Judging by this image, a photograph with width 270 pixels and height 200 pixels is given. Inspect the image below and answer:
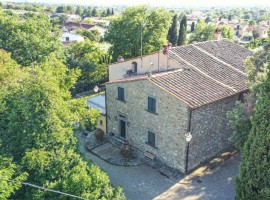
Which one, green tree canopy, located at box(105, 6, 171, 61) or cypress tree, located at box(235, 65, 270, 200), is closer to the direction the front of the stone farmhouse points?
the cypress tree

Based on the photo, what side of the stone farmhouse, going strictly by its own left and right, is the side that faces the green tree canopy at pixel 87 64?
right

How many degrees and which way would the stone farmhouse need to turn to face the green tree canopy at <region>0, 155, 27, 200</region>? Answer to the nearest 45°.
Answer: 0° — it already faces it

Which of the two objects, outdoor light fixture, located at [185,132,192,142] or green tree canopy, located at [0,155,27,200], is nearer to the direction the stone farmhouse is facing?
the green tree canopy

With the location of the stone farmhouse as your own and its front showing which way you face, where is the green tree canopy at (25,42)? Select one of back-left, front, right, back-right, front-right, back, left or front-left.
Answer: right

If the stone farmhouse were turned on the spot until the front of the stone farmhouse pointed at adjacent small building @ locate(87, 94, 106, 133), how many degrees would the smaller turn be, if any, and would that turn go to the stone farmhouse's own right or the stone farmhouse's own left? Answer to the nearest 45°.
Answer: approximately 90° to the stone farmhouse's own right

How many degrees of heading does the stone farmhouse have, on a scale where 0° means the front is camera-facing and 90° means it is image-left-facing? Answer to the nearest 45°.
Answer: approximately 45°
